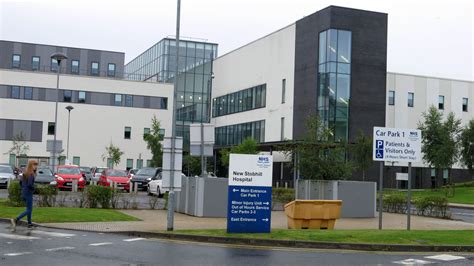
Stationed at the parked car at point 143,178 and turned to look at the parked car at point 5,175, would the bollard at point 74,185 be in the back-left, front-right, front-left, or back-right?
front-left

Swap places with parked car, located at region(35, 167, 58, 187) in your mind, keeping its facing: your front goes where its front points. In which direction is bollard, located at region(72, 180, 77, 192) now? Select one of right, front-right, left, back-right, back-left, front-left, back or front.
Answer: left

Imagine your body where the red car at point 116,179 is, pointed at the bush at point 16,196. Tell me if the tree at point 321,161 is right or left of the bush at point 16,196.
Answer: left

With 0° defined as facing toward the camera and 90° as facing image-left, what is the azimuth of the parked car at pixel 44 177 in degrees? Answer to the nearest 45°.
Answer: approximately 315°

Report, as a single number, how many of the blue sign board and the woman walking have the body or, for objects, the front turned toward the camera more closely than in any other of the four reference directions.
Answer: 1

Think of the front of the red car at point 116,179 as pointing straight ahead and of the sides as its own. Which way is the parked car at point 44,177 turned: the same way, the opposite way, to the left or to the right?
the same way

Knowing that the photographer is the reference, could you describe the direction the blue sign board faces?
facing the viewer

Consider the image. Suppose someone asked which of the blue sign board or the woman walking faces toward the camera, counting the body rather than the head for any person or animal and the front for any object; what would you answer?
the blue sign board

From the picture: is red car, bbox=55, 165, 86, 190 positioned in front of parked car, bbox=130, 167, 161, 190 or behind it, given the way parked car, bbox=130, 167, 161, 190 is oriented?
in front

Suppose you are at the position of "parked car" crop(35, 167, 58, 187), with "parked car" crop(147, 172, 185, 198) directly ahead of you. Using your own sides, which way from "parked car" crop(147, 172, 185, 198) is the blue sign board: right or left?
right

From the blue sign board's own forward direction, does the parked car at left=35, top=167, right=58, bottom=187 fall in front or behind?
behind
